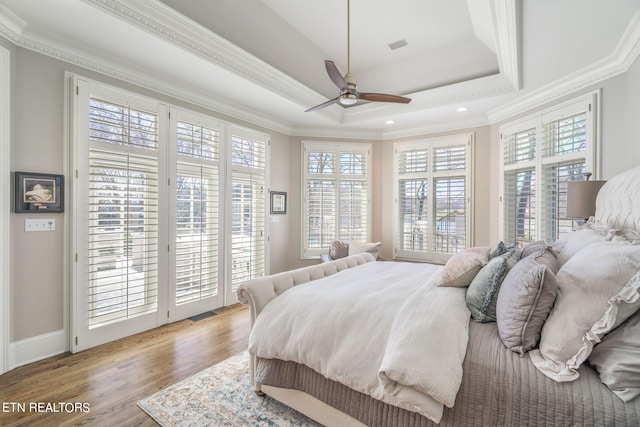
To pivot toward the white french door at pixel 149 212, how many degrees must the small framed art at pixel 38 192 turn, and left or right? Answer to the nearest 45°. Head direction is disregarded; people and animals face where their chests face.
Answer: approximately 45° to its left

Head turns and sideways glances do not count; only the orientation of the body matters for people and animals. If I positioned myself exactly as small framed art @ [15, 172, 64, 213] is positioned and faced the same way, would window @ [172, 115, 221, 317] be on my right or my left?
on my left

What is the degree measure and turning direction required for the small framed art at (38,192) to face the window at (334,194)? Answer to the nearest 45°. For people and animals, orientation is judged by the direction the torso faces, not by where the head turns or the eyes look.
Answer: approximately 45° to its left

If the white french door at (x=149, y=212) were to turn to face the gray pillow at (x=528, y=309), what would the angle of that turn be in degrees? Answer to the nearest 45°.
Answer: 0° — it already faces it

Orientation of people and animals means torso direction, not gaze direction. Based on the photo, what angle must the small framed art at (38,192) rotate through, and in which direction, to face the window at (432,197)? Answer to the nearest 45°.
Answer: approximately 45° to its left

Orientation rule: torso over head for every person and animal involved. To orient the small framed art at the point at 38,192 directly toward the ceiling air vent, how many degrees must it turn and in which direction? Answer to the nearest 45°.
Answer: approximately 45° to its left

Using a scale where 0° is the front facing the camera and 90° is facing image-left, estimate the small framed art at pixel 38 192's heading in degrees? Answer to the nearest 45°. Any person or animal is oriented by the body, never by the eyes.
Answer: approximately 315°

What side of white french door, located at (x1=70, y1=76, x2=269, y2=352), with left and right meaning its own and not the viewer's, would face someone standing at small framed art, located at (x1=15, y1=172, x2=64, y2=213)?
right

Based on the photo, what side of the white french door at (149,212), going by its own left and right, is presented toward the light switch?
right

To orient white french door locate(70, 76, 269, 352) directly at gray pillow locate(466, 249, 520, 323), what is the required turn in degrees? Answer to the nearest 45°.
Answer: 0° — it already faces it

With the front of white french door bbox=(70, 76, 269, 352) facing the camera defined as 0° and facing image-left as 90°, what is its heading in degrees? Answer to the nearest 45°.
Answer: approximately 315°

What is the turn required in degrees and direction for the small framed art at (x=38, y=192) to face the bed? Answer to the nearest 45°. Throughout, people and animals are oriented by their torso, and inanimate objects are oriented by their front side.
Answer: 0° — it already faces it
